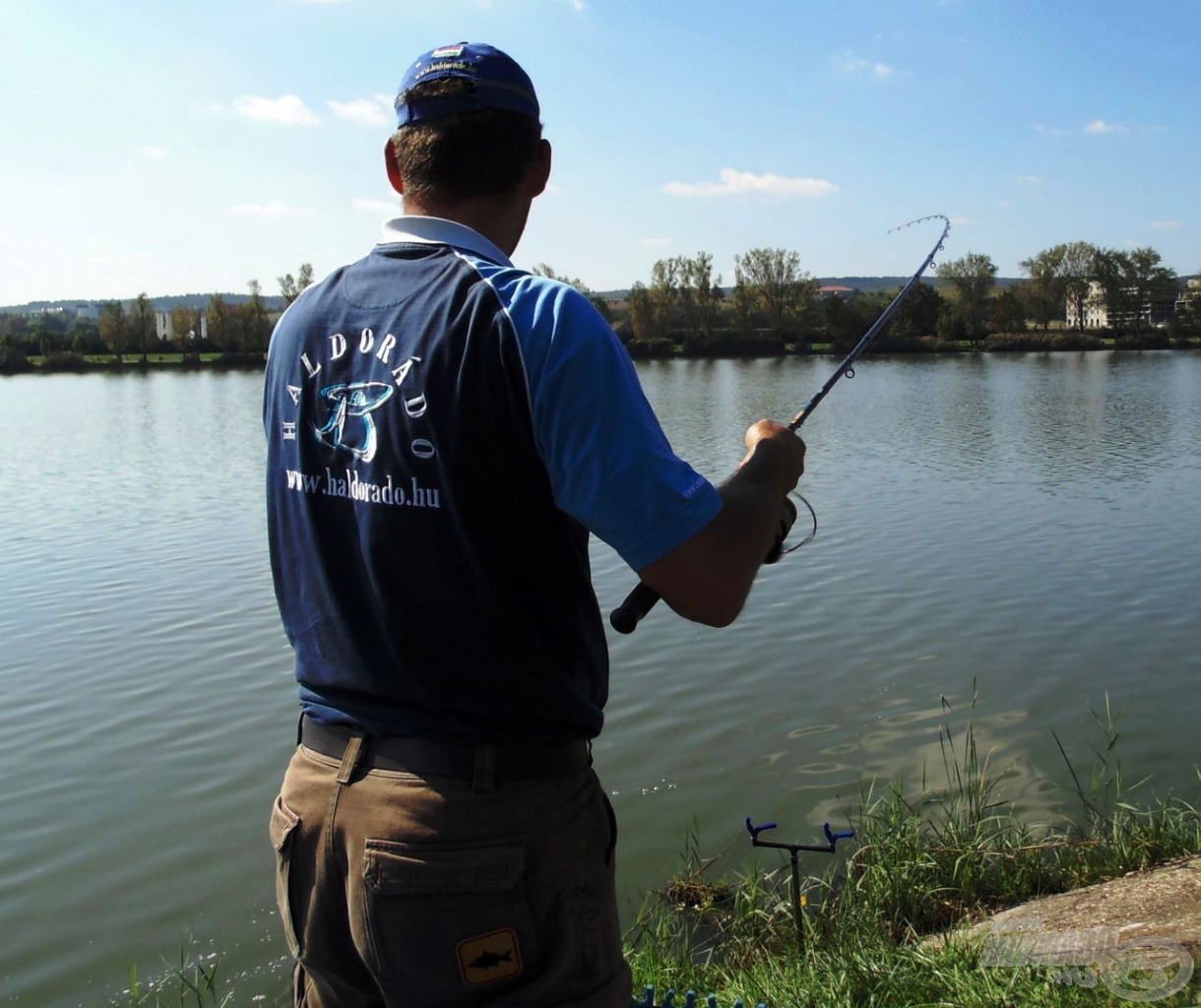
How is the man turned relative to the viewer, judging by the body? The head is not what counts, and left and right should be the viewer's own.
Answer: facing away from the viewer and to the right of the viewer
